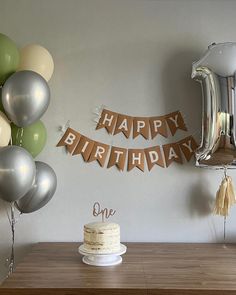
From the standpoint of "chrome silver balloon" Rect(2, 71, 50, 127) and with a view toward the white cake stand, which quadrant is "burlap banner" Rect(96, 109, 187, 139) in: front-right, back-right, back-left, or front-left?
front-left

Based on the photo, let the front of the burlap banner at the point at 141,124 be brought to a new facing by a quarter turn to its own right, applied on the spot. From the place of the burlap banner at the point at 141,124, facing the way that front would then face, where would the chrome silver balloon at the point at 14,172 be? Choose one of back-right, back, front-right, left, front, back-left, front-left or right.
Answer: front-left

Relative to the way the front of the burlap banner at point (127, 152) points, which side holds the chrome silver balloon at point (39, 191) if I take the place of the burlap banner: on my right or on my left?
on my right

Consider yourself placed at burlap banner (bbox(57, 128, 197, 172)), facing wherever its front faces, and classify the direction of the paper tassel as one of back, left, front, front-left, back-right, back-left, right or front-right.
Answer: left

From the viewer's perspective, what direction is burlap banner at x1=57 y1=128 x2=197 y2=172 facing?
toward the camera

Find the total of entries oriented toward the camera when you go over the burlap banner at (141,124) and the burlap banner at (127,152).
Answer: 2

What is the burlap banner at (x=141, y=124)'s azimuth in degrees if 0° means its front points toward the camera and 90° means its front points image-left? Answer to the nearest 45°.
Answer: approximately 0°
